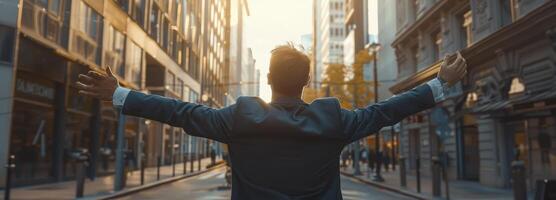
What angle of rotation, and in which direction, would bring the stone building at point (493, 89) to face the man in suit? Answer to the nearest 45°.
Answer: approximately 45° to its left

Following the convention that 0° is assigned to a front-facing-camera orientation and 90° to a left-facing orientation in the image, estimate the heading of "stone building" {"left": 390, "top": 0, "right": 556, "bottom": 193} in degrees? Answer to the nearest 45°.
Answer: approximately 45°

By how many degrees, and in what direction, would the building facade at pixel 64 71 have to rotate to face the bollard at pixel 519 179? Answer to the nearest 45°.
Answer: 0° — it already faces it

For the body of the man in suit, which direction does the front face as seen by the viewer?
away from the camera

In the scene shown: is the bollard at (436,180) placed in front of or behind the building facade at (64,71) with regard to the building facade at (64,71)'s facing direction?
in front

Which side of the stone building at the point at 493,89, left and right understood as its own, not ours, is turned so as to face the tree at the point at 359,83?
right

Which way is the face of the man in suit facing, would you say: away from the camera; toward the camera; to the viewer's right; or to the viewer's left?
away from the camera

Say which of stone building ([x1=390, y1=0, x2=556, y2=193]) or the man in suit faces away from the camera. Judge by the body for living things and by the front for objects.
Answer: the man in suit

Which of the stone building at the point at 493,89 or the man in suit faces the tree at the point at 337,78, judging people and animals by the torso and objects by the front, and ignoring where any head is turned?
the man in suit

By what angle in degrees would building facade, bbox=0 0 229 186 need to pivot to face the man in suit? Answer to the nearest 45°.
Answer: approximately 45° to its right

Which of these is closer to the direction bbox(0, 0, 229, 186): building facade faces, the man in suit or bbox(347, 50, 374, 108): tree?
the man in suit

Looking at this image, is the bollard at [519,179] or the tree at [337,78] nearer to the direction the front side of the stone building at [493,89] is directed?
the bollard

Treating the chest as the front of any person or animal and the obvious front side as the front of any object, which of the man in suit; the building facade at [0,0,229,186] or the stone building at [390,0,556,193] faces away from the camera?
the man in suit

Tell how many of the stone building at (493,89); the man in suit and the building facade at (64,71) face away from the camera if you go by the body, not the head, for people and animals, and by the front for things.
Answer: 1

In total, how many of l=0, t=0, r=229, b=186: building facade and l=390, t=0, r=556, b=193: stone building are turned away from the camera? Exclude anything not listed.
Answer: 0

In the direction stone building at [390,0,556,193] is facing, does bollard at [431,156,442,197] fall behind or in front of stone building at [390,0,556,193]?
in front

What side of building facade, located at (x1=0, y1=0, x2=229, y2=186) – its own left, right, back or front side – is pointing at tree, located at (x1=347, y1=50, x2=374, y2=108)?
left

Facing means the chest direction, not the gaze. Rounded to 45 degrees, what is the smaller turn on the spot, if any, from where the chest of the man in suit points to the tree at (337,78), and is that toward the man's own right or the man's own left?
0° — they already face it

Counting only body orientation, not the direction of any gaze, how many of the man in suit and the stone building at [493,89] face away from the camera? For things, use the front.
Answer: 1
